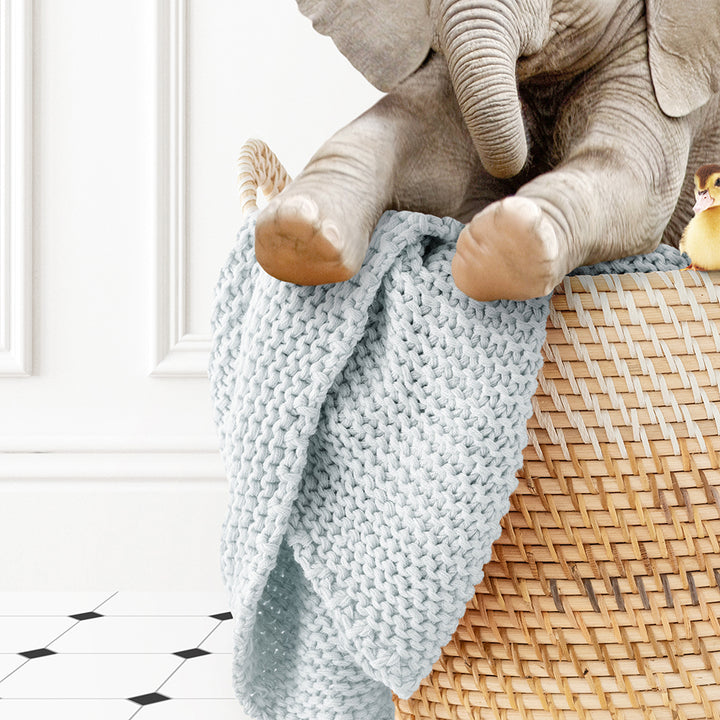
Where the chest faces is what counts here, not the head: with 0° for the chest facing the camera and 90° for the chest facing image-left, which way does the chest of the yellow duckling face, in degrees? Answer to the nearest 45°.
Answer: approximately 45°
